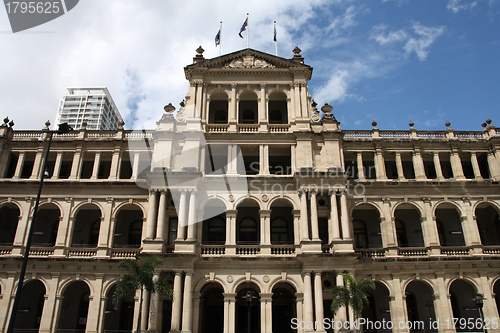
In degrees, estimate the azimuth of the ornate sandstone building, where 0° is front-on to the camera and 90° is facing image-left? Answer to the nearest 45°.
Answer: approximately 0°
